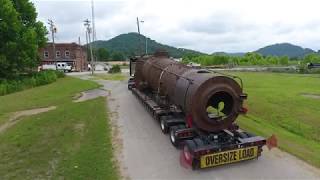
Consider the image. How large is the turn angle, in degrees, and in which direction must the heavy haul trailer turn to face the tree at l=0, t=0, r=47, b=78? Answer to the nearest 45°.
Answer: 0° — it already faces it

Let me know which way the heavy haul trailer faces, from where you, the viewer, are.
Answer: facing away from the viewer and to the left of the viewer
